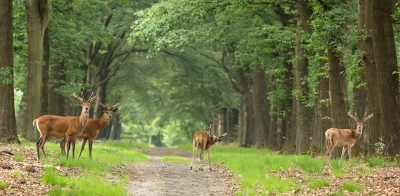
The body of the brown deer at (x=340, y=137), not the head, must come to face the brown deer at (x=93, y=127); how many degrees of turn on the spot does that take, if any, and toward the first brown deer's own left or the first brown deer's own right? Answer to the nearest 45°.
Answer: approximately 135° to the first brown deer's own left

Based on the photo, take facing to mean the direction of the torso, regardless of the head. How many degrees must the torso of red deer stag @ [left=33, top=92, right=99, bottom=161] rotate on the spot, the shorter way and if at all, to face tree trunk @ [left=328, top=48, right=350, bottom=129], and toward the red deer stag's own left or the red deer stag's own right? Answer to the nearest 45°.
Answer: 0° — it already faces it

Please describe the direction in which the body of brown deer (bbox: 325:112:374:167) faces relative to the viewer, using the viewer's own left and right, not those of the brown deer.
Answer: facing away from the viewer and to the right of the viewer

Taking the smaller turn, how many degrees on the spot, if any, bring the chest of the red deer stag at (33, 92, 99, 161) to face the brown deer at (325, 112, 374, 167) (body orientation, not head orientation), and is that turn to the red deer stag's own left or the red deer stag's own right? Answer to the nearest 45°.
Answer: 0° — it already faces it

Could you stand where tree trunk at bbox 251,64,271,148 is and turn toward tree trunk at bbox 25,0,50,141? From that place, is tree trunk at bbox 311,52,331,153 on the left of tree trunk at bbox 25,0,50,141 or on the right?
left

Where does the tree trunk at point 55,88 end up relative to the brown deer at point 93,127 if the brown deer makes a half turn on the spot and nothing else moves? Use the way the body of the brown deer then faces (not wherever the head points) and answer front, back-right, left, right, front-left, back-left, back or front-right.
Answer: front-right

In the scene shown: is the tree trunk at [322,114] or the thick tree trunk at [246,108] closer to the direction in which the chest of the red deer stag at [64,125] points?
the tree trunk

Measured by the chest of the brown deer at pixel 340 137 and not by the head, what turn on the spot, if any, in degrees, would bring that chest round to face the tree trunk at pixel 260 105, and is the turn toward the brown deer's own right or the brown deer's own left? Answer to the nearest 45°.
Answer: approximately 45° to the brown deer's own left

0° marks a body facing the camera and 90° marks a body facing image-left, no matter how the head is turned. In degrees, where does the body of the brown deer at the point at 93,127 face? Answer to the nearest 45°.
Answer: approximately 315°

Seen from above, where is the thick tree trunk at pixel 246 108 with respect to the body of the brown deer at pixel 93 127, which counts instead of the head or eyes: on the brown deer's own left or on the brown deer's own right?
on the brown deer's own left

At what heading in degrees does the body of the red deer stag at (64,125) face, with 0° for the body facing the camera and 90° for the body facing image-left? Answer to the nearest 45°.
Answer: approximately 270°
